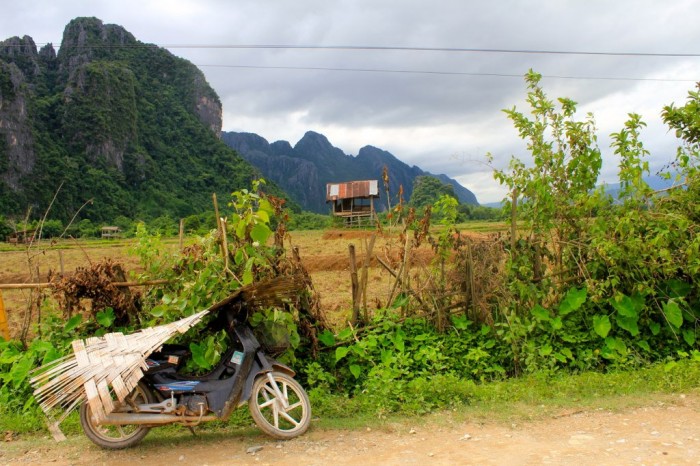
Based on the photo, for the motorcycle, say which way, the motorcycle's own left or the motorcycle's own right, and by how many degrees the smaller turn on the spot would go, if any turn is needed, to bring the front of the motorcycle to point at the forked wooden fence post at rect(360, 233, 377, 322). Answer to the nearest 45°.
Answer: approximately 45° to the motorcycle's own left

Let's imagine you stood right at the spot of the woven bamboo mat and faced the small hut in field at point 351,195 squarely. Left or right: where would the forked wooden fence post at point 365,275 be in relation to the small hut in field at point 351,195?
right

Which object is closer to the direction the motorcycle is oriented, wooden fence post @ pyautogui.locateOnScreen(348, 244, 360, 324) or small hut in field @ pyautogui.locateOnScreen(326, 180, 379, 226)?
the wooden fence post

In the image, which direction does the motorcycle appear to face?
to the viewer's right

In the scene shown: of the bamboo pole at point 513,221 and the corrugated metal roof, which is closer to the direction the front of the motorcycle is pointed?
the bamboo pole

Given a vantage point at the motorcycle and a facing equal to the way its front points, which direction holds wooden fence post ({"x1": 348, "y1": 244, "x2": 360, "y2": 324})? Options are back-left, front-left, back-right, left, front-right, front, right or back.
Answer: front-left

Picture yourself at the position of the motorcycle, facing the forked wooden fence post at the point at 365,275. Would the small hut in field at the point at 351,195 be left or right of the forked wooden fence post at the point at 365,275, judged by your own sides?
left

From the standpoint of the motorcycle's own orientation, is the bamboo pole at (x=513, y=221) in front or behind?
in front

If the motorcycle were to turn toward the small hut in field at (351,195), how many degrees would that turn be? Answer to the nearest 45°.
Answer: approximately 90° to its left

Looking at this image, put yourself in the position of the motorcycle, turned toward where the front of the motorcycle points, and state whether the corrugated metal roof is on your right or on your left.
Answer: on your left

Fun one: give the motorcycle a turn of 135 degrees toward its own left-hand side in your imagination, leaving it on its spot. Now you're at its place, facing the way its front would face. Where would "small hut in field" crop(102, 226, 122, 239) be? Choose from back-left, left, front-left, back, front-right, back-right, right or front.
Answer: front-right
